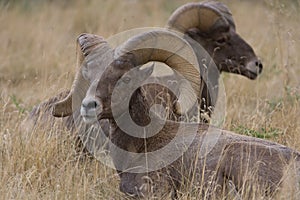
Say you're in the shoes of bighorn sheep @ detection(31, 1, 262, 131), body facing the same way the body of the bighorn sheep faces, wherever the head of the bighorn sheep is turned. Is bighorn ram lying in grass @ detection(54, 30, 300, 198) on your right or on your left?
on your right

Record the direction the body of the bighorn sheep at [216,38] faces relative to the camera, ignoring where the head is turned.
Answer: to the viewer's right
